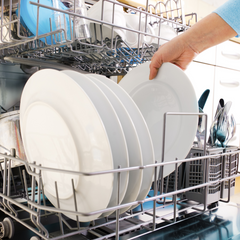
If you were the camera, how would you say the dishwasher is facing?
facing the viewer and to the right of the viewer
